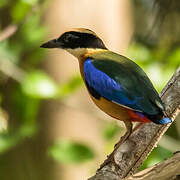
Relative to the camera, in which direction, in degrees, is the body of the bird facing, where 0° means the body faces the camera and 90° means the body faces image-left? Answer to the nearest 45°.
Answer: approximately 90°

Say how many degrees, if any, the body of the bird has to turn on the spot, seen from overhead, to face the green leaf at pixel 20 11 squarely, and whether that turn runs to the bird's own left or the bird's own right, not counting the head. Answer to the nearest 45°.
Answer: approximately 45° to the bird's own right

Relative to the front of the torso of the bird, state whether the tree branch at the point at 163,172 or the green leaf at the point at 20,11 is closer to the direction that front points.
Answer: the green leaf

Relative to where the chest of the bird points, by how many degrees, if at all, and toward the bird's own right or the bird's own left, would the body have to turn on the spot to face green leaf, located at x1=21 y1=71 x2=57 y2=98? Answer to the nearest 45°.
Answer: approximately 45° to the bird's own right
